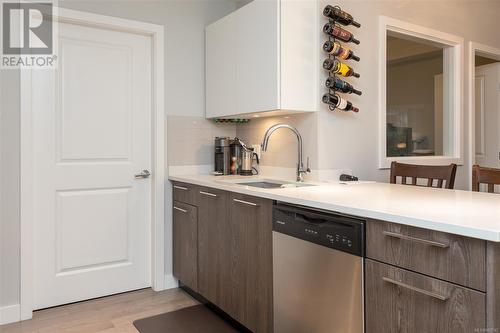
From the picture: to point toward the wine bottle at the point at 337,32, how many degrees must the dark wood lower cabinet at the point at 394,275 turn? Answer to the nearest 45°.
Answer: approximately 135° to its right

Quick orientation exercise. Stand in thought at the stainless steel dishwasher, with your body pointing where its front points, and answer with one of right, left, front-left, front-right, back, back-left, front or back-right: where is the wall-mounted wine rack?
back-right

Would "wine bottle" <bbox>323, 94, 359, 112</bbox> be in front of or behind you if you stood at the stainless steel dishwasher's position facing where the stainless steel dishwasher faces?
behind

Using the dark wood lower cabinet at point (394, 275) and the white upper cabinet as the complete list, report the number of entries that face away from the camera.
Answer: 0

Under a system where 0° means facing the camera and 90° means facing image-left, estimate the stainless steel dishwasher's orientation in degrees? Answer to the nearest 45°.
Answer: approximately 45°

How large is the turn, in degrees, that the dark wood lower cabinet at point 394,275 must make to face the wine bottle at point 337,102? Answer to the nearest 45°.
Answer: approximately 135° to its right

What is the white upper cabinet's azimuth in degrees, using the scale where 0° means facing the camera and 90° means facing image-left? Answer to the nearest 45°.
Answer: approximately 45°

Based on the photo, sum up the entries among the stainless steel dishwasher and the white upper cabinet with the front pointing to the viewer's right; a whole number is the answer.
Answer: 0
